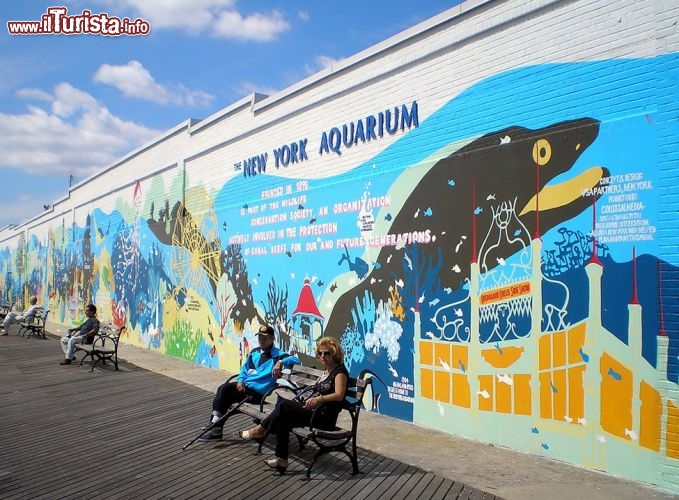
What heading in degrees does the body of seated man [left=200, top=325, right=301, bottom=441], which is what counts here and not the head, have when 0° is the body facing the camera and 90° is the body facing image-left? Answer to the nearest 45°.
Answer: approximately 45°

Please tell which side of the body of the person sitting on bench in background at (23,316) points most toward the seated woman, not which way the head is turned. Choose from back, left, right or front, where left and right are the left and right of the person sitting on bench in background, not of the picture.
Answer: left

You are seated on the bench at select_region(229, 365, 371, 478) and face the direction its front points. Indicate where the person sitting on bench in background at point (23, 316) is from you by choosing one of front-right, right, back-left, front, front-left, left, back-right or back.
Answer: right

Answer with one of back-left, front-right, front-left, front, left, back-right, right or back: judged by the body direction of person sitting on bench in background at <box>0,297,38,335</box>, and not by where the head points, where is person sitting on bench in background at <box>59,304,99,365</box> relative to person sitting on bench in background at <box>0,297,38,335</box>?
left

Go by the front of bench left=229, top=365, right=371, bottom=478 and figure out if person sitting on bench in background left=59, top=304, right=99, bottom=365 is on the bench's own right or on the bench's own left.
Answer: on the bench's own right

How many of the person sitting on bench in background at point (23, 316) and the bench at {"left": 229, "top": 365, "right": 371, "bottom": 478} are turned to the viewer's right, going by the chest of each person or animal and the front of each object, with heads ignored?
0

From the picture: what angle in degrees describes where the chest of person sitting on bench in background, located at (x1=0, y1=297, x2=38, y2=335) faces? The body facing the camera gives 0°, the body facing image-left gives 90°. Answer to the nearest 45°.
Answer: approximately 90°

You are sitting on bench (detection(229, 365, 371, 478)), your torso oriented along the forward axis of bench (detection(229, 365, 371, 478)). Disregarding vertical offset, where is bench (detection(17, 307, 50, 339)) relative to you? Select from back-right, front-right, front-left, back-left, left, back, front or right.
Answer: right

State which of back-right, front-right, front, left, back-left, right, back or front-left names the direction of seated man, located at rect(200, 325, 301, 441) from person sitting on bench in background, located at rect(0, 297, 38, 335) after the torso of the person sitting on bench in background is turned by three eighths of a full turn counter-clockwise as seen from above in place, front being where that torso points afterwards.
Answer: front-right

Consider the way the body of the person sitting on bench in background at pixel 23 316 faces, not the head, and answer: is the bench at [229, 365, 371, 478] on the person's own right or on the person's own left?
on the person's own left

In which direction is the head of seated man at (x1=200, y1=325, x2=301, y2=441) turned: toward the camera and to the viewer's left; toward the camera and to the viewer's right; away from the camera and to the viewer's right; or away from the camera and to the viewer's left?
toward the camera and to the viewer's left

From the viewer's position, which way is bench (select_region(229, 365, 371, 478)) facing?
facing the viewer and to the left of the viewer
